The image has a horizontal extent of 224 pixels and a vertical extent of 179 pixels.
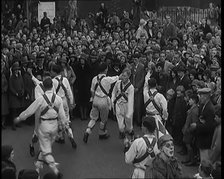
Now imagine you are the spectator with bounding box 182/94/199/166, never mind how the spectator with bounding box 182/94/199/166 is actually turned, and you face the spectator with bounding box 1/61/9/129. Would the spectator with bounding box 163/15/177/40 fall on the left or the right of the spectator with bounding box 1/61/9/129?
right

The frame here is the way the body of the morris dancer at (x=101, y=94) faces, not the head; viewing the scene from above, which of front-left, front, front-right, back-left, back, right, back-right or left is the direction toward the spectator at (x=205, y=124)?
right

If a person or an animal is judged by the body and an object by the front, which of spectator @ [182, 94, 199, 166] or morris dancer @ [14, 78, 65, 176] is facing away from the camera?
the morris dancer

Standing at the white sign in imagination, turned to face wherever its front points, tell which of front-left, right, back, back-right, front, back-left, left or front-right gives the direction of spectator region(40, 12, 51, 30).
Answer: front

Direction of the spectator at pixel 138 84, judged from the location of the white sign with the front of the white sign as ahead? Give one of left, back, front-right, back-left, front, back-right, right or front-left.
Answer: front

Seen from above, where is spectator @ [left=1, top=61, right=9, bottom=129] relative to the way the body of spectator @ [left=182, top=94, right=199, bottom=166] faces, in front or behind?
in front

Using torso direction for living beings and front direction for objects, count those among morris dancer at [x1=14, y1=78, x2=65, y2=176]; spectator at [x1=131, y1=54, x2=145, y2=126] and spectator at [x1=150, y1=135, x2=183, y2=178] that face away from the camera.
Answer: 1

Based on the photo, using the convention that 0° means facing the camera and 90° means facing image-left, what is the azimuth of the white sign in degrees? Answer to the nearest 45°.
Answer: approximately 0°

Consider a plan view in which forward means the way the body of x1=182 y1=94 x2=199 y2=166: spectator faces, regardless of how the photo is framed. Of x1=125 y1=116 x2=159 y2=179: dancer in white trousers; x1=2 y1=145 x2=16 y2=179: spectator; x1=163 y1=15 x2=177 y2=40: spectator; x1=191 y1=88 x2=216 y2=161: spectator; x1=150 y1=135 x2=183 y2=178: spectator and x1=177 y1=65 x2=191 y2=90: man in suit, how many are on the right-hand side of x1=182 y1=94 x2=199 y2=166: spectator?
2

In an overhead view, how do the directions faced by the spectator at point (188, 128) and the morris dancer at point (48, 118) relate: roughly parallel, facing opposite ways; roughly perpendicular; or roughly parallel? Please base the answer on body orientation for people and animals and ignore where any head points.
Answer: roughly perpendicular

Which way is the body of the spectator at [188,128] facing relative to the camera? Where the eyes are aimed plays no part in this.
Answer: to the viewer's left

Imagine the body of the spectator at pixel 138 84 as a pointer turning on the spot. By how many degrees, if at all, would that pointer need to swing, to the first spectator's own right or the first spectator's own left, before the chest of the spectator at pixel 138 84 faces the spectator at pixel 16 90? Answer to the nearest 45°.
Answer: approximately 45° to the first spectator's own right

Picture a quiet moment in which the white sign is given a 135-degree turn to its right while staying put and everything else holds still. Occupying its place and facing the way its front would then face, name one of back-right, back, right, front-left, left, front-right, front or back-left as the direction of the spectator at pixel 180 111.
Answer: back-left

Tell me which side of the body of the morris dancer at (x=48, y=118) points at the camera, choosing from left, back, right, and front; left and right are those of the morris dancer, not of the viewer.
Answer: back

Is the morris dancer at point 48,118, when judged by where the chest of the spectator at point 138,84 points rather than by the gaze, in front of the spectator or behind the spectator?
in front

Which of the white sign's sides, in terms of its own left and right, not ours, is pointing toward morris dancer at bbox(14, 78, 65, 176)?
front
